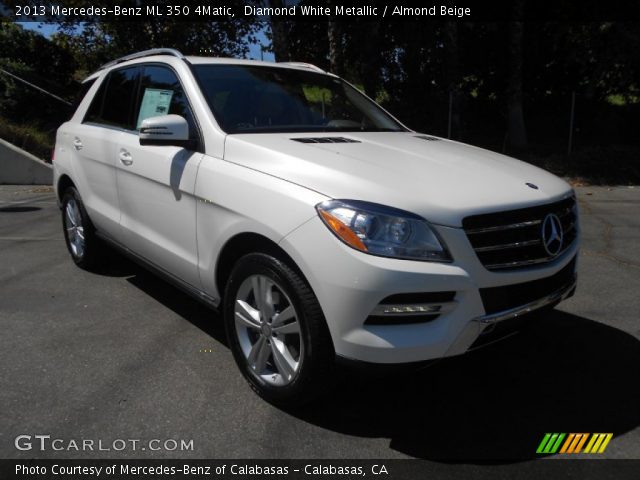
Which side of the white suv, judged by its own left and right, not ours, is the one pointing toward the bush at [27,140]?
back

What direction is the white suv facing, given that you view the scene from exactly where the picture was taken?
facing the viewer and to the right of the viewer

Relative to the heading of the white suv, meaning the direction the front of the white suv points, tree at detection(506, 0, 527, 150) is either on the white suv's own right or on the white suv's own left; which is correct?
on the white suv's own left
